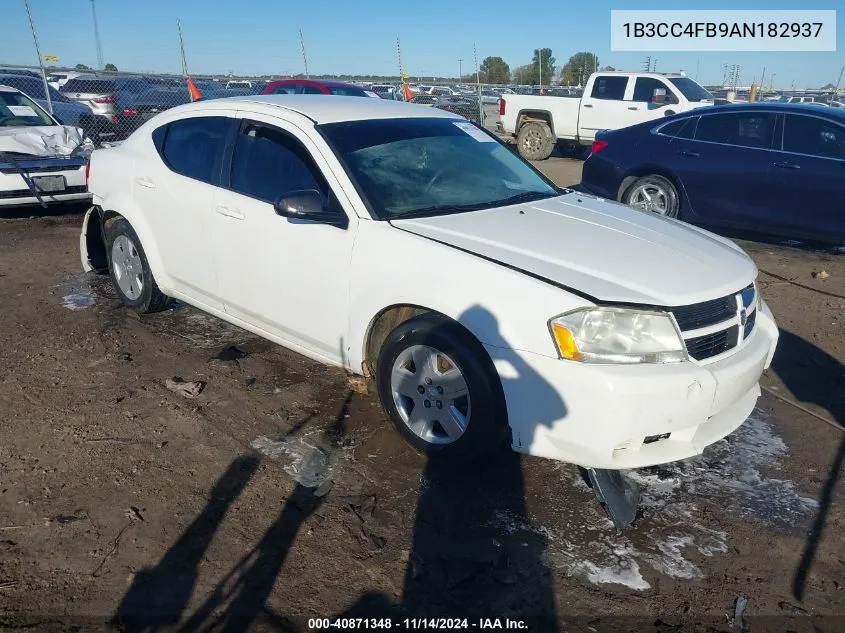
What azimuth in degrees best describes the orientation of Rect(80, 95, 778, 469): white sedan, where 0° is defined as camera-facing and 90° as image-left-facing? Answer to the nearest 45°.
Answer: approximately 315°

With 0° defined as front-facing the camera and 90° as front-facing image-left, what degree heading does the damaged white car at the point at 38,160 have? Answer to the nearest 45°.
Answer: approximately 315°

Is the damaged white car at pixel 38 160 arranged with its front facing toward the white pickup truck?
no

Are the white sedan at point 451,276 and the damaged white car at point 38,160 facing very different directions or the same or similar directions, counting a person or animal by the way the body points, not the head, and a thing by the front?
same or similar directions

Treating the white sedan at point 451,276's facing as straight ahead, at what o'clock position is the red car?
The red car is roughly at 7 o'clock from the white sedan.

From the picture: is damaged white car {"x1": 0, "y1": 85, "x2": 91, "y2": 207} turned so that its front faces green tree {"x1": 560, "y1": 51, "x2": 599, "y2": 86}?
no

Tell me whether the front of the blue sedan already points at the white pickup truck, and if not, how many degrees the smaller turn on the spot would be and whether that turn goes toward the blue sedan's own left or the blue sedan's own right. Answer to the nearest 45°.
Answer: approximately 90° to the blue sedan's own left

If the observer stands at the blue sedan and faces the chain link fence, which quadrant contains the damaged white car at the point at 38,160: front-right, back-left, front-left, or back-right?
front-left

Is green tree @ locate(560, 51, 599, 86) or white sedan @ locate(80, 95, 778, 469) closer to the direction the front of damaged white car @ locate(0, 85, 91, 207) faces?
the white sedan

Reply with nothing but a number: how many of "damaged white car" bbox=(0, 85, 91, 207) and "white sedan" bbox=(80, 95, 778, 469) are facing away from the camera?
0

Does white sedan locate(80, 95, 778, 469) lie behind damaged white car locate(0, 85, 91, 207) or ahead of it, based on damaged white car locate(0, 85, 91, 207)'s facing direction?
ahead

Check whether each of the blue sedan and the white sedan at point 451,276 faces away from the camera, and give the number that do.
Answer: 0

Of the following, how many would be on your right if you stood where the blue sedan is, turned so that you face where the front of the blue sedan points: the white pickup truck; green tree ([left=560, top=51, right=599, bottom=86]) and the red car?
0

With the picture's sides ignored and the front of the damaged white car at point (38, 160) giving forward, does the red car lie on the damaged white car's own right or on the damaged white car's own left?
on the damaged white car's own left

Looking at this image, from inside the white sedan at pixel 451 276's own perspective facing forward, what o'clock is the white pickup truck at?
The white pickup truck is roughly at 8 o'clock from the white sedan.

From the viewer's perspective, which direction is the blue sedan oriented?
to the viewer's right

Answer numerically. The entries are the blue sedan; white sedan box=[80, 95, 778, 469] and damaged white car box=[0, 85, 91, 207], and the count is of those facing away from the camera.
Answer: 0

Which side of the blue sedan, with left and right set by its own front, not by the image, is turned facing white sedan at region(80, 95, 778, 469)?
right
